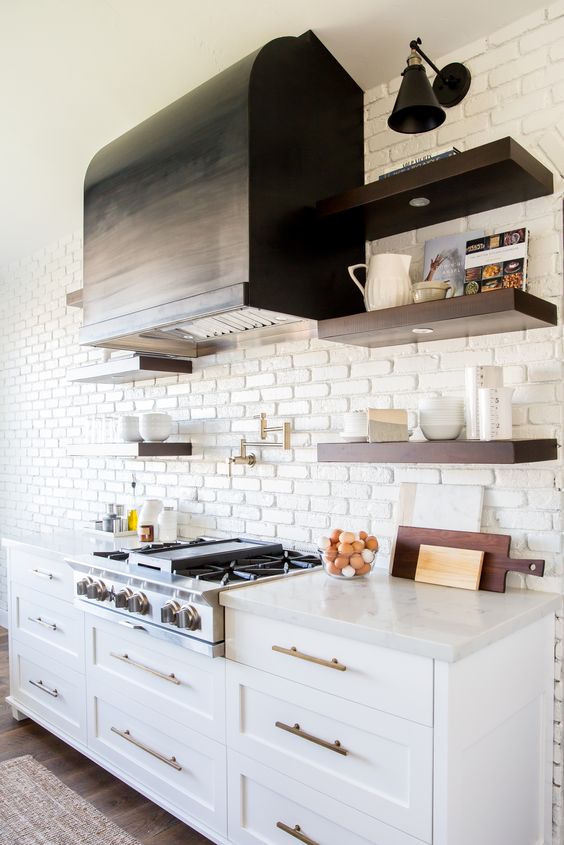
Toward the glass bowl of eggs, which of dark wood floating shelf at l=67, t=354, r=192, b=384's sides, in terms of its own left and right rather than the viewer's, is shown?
left

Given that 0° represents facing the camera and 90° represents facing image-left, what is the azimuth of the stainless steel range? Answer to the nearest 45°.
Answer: approximately 45°

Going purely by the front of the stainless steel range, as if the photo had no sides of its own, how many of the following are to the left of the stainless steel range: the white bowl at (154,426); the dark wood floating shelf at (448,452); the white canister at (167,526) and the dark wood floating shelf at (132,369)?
1

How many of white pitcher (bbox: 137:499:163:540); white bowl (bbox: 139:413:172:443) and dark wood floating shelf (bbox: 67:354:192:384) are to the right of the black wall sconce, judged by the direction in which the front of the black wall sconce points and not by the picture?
3

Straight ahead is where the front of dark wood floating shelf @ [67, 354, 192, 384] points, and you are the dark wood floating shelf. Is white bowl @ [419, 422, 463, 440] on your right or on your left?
on your left

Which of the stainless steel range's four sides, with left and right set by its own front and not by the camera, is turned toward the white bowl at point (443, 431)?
left

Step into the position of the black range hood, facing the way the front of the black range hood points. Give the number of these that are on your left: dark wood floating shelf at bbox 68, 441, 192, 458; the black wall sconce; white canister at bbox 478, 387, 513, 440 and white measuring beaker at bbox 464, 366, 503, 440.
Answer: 3

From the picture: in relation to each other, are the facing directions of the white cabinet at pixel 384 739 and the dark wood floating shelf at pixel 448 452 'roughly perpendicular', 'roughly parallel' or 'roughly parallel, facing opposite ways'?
roughly parallel

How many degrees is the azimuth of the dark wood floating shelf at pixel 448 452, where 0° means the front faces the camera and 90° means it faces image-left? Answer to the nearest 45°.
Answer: approximately 45°

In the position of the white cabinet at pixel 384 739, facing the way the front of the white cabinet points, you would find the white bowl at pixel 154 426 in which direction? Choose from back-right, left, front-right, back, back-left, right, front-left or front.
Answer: right

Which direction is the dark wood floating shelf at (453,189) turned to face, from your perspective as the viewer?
facing the viewer and to the left of the viewer
